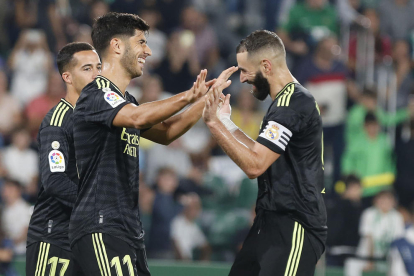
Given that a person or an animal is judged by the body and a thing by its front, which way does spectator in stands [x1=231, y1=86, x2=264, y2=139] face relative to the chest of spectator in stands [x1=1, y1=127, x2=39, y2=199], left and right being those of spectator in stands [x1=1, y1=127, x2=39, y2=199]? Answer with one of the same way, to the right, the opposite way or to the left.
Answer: the same way

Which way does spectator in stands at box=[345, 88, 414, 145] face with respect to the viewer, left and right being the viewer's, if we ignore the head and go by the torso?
facing the viewer

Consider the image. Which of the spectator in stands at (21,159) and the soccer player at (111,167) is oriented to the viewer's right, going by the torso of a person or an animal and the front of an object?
the soccer player

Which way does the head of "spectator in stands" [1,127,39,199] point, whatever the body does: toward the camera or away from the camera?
toward the camera

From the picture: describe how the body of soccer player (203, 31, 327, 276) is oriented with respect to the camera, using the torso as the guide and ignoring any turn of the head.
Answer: to the viewer's left

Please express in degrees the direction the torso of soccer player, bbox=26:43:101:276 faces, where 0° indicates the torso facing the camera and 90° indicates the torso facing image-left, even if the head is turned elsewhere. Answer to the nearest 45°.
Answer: approximately 315°

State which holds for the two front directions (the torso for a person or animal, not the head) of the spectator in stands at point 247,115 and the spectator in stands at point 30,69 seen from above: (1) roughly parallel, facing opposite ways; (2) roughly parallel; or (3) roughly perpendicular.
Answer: roughly parallel

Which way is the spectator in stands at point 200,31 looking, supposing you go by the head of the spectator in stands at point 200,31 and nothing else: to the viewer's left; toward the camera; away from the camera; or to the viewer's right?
toward the camera

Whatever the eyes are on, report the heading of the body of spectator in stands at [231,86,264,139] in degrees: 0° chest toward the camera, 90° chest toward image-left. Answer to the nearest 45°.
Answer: approximately 0°

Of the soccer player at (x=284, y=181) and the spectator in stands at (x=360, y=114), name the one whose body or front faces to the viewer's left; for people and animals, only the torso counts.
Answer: the soccer player

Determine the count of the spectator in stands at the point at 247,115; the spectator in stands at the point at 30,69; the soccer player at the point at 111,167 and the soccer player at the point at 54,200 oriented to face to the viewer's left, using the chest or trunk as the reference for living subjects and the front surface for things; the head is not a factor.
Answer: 0

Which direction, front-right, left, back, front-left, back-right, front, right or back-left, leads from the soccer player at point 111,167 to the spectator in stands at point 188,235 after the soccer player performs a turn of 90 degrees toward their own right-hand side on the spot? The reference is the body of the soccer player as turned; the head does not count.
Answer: back

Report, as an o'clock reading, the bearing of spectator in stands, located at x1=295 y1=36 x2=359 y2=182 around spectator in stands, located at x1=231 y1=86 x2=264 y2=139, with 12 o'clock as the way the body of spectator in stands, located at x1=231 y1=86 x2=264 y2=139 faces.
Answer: spectator in stands, located at x1=295 y1=36 x2=359 y2=182 is roughly at 9 o'clock from spectator in stands, located at x1=231 y1=86 x2=264 y2=139.

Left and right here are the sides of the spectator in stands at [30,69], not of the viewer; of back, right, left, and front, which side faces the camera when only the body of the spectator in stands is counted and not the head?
front

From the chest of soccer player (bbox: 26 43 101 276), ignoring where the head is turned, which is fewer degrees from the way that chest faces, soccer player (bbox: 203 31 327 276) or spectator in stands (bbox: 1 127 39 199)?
the soccer player

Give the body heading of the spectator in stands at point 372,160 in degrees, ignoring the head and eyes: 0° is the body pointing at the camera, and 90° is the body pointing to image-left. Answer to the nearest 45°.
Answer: approximately 0°

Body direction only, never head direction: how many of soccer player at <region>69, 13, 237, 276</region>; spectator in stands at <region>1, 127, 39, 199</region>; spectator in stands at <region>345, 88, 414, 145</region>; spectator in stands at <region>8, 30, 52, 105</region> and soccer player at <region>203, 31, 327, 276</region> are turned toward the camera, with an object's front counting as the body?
3

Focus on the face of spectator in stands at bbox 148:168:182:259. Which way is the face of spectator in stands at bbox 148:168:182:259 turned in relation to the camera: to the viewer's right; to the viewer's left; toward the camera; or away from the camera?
toward the camera

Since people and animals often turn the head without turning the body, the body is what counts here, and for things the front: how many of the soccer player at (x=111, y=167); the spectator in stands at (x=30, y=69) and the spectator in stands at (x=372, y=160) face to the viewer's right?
1
